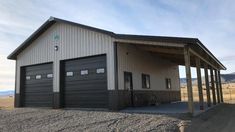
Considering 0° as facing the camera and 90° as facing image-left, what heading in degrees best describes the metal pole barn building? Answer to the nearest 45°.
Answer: approximately 45°
